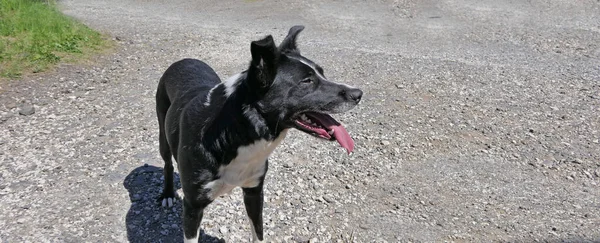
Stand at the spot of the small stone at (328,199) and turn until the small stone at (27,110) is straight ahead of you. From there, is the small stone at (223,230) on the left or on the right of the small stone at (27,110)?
left

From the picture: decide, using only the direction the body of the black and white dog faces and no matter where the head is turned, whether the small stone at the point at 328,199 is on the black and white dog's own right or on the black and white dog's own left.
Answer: on the black and white dog's own left

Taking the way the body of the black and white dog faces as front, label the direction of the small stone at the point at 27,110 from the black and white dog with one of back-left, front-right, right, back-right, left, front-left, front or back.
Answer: back

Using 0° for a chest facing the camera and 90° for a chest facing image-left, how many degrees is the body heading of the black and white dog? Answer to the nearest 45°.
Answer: approximately 315°
